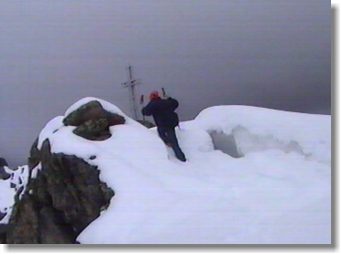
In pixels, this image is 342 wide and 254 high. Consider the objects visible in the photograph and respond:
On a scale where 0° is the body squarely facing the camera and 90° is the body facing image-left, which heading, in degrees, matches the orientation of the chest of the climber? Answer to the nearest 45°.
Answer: approximately 135°
